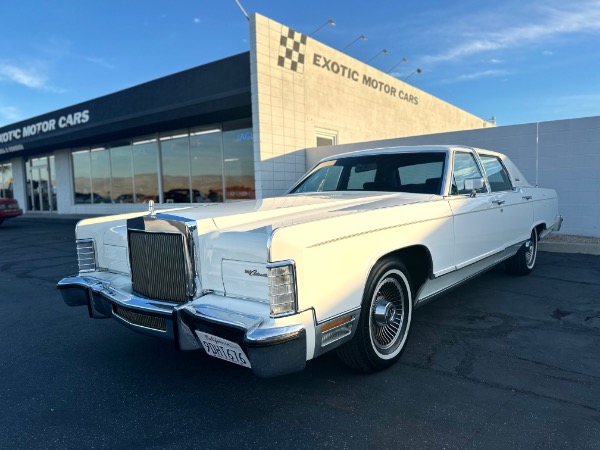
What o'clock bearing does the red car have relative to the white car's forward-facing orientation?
The red car is roughly at 3 o'clock from the white car.
